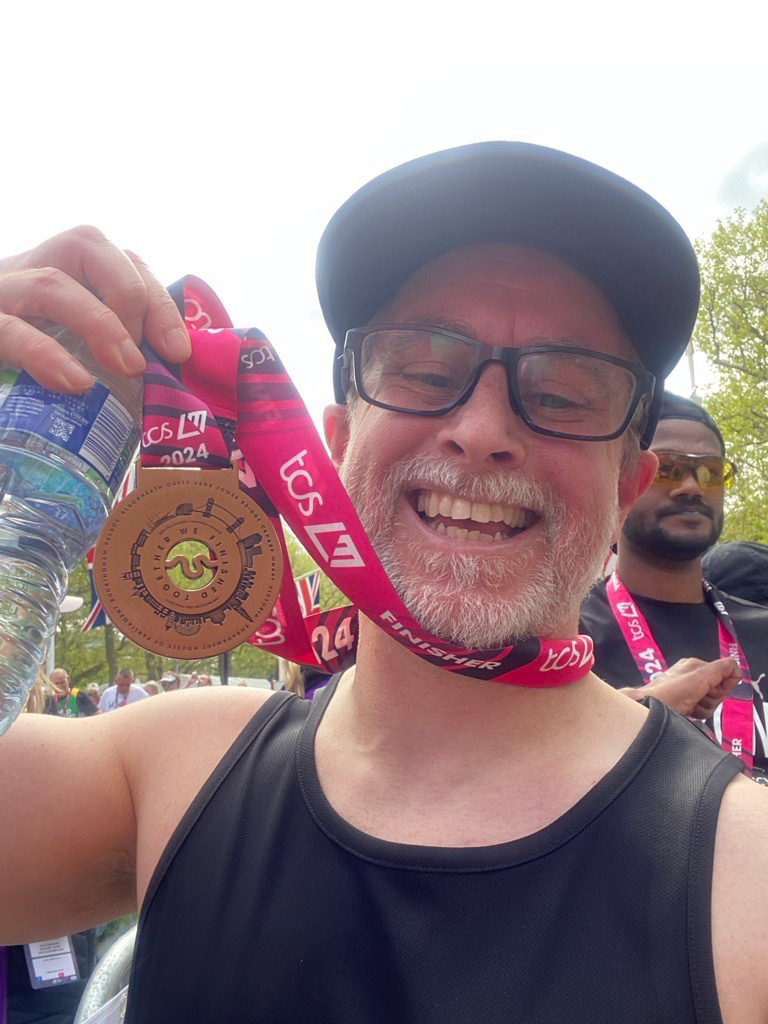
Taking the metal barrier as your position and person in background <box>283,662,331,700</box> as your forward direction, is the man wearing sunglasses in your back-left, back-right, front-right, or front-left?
front-right

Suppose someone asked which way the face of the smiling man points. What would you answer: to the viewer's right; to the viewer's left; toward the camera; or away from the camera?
toward the camera

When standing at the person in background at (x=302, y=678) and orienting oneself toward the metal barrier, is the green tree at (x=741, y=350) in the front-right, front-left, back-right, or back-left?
back-left

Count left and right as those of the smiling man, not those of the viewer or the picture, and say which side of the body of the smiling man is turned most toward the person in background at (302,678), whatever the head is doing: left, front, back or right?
back

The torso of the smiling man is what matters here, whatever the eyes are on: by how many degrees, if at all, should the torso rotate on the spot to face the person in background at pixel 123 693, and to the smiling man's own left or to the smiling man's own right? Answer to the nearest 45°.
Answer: approximately 180°

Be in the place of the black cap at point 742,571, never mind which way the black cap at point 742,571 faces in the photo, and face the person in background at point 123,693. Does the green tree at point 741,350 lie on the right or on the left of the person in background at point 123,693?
right

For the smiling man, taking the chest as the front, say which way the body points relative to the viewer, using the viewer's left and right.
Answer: facing the viewer

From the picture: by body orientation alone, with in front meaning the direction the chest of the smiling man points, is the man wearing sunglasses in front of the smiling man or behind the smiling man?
behind
